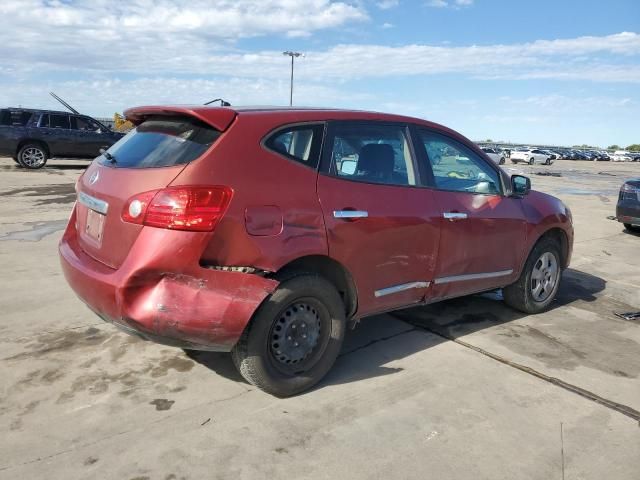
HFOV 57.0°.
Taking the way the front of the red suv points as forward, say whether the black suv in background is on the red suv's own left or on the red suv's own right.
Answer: on the red suv's own left

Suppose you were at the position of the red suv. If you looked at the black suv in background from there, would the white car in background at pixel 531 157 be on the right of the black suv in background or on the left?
right

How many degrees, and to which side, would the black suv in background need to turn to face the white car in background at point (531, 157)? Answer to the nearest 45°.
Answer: approximately 45° to its left

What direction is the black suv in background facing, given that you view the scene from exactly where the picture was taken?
facing to the right of the viewer

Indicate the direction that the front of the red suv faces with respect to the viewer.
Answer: facing away from the viewer and to the right of the viewer

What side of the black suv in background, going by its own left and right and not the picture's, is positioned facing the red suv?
right

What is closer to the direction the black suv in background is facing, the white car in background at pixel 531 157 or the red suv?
the white car in background
